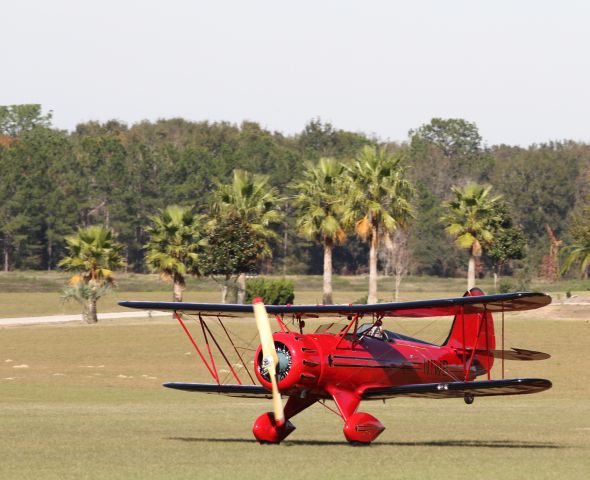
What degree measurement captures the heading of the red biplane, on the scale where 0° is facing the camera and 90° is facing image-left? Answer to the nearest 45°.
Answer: approximately 45°
